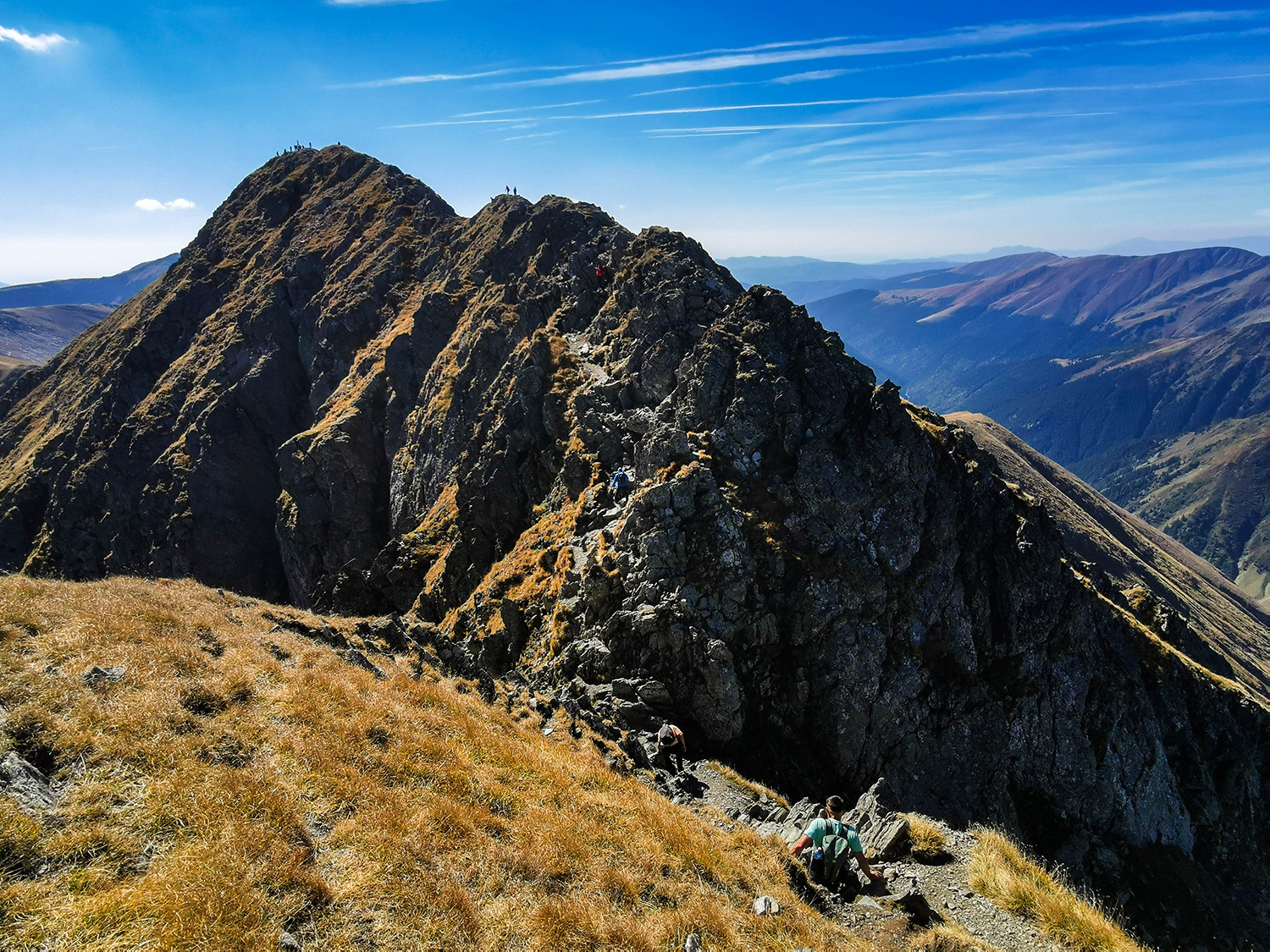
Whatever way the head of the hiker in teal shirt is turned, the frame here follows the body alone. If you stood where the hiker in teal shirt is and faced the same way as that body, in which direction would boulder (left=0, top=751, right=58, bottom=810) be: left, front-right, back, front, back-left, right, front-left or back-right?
back-left

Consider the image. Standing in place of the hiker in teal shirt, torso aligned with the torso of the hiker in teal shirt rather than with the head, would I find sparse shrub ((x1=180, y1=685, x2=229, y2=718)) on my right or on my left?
on my left

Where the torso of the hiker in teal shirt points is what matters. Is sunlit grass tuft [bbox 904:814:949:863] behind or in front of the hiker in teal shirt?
in front

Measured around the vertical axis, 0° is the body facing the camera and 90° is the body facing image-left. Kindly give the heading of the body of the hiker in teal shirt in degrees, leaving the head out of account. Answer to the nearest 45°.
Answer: approximately 180°

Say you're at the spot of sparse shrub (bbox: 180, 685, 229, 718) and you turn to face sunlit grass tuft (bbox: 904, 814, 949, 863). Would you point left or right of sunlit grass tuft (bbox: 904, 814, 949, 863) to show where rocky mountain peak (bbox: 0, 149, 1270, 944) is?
left

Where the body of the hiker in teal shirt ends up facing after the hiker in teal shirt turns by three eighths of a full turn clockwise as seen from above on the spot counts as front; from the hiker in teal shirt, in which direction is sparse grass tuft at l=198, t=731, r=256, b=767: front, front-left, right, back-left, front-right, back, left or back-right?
right

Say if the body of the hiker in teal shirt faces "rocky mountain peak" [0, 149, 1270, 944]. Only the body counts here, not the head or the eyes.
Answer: yes
